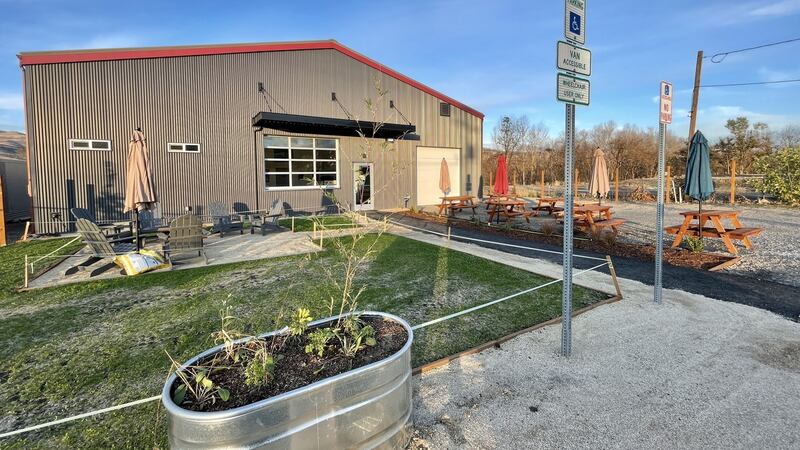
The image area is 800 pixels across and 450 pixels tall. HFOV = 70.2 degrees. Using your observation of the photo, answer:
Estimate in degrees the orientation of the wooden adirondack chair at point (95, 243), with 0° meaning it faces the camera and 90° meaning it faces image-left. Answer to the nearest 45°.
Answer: approximately 225°

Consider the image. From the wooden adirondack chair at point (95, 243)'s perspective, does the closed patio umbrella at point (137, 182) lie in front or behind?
in front

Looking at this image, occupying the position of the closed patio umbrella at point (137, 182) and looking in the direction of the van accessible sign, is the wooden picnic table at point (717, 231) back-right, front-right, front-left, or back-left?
front-left

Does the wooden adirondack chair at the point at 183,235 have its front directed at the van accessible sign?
no

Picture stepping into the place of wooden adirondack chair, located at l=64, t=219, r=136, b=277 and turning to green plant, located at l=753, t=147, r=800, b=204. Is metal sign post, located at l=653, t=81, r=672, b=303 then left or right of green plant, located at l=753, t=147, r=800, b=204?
right
